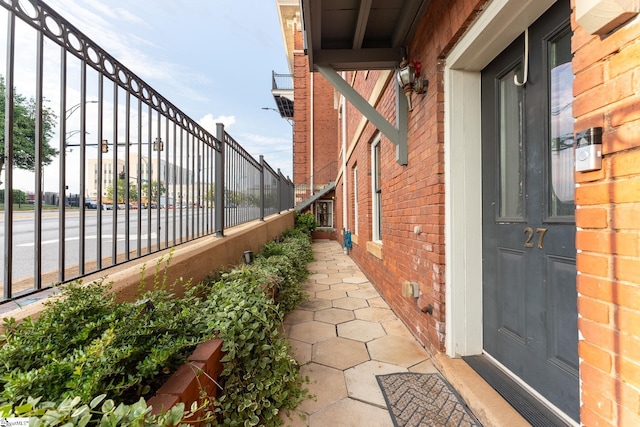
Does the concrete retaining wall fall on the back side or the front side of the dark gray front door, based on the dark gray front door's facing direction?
on the front side

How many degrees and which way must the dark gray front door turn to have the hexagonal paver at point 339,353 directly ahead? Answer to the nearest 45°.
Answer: approximately 45° to its right

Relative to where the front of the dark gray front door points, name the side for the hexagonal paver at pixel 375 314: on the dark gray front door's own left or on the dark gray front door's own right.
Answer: on the dark gray front door's own right

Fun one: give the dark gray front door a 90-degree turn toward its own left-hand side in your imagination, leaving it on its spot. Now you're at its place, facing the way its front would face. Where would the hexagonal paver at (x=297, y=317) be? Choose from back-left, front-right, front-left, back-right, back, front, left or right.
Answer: back-right

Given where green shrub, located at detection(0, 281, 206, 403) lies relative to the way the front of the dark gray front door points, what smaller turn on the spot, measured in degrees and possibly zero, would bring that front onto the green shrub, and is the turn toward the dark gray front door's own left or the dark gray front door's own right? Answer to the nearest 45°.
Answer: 0° — it already faces it

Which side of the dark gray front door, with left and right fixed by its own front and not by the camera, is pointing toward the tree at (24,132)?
front

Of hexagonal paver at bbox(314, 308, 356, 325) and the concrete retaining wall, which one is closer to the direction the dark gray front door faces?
the concrete retaining wall

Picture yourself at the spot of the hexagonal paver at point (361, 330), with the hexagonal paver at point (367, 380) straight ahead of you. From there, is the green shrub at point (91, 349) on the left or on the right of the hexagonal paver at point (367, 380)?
right

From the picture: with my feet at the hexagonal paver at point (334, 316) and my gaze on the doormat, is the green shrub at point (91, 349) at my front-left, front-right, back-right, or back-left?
front-right

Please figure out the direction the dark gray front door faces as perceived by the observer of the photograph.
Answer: facing the viewer and to the left of the viewer
